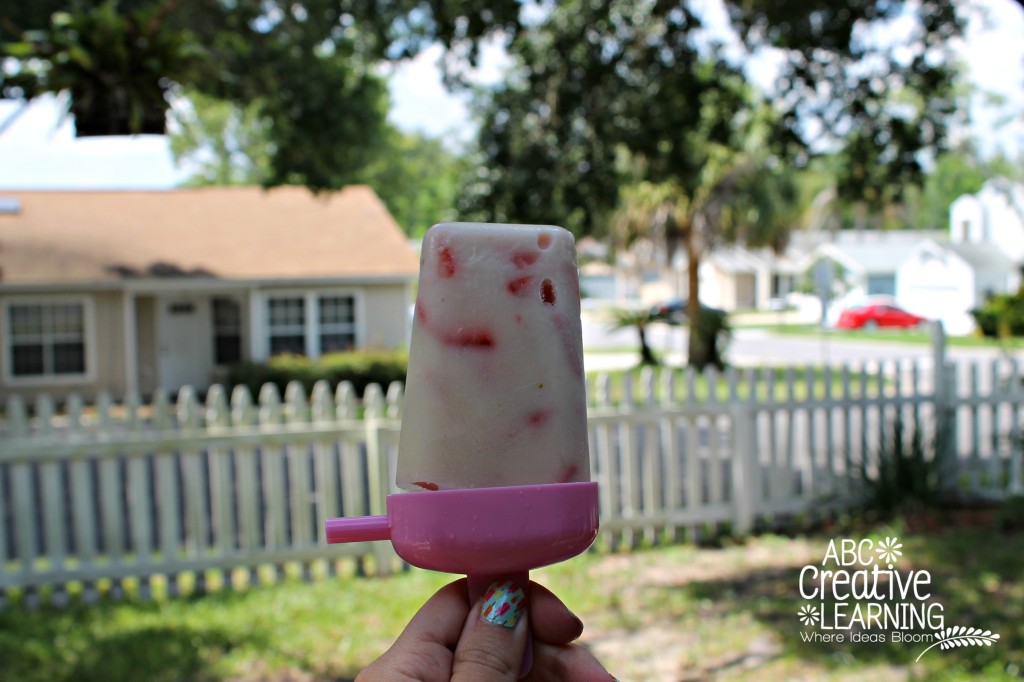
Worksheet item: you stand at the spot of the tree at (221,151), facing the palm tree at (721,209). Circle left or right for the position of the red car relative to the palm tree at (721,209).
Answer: left

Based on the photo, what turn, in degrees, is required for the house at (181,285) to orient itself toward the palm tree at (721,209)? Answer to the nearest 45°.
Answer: approximately 90° to its left

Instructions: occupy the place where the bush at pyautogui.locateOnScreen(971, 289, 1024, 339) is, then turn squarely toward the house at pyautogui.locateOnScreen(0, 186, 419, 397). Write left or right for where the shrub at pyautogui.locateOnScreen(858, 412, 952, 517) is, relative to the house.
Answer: left

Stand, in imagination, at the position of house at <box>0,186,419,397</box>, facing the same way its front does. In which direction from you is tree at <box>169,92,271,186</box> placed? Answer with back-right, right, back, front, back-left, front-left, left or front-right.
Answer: back

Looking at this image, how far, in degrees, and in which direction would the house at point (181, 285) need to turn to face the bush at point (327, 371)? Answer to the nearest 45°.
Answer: approximately 45° to its left

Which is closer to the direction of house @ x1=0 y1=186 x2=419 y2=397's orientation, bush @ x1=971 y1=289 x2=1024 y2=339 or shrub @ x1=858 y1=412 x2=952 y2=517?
the shrub

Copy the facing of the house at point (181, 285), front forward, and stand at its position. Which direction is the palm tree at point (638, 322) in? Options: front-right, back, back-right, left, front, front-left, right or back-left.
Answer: left

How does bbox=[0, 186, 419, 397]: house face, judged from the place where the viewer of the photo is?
facing the viewer

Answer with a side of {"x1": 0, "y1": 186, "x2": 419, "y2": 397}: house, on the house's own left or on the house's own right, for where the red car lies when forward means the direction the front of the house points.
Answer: on the house's own left

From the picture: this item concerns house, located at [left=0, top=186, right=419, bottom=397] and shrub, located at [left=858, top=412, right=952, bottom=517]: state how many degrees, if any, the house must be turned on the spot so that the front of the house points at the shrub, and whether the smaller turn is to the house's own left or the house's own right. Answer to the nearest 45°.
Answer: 0° — it already faces it

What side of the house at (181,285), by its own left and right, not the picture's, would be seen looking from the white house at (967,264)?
left

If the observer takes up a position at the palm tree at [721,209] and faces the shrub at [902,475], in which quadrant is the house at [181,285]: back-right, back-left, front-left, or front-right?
front-right

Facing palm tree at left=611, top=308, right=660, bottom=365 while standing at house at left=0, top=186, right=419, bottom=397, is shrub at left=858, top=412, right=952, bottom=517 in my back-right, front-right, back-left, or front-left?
front-right

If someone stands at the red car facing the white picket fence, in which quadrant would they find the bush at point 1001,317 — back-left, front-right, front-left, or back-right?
front-left
